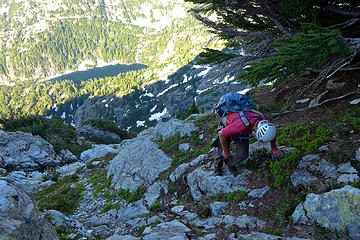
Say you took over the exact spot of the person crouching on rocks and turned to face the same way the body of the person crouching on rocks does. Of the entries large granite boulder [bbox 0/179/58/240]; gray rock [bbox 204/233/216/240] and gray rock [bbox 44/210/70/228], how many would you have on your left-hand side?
0

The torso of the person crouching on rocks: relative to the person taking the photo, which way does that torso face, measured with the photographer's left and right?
facing the viewer and to the right of the viewer

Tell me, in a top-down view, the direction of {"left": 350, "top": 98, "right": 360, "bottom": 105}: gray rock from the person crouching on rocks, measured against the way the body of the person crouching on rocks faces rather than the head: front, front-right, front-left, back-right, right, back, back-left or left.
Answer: left

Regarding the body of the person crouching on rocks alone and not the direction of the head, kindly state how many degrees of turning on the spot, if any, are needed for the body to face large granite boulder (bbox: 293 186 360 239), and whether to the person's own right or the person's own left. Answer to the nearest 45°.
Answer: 0° — they already face it

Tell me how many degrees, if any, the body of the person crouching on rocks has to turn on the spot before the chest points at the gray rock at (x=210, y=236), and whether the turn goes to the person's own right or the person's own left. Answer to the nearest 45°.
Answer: approximately 90° to the person's own right

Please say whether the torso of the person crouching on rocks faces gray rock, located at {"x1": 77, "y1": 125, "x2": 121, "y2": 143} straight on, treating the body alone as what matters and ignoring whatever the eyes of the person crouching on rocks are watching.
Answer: no

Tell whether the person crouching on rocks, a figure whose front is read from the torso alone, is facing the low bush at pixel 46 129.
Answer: no

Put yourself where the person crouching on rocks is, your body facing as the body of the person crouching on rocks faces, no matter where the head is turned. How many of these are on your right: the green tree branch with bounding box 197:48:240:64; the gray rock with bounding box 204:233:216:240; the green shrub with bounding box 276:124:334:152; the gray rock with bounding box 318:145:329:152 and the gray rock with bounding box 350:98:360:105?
1
